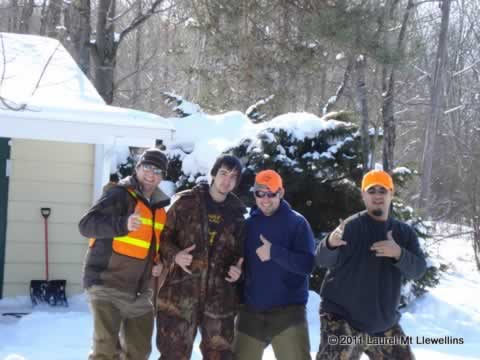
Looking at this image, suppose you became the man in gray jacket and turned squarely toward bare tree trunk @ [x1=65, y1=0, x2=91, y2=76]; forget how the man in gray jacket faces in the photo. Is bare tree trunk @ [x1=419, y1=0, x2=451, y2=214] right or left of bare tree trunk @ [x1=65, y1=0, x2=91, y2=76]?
right

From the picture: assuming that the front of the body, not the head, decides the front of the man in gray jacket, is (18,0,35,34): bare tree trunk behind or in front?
behind

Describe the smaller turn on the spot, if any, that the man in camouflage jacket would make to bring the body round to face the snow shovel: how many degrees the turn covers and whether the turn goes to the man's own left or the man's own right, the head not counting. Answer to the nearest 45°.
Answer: approximately 135° to the man's own right

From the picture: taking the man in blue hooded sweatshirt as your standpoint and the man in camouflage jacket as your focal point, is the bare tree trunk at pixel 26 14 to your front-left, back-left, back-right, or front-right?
front-right

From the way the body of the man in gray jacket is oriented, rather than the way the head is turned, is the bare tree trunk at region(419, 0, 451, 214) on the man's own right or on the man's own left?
on the man's own left

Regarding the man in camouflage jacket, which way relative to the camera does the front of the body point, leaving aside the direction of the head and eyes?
toward the camera

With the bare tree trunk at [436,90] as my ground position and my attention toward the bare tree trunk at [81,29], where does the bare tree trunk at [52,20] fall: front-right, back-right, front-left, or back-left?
front-right

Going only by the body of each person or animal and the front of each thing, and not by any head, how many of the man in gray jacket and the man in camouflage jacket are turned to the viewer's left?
0

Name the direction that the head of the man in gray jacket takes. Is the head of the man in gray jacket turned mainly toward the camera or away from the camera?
toward the camera

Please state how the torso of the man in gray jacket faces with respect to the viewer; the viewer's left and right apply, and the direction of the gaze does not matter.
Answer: facing the viewer and to the right of the viewer

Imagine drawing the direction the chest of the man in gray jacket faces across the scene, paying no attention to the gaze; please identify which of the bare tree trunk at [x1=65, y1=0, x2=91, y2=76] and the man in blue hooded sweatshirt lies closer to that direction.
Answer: the man in blue hooded sweatshirt

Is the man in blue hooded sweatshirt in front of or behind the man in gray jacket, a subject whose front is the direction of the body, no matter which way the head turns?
in front

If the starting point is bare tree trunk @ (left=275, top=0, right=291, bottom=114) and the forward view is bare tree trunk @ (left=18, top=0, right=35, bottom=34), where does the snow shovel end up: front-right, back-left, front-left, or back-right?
front-left
